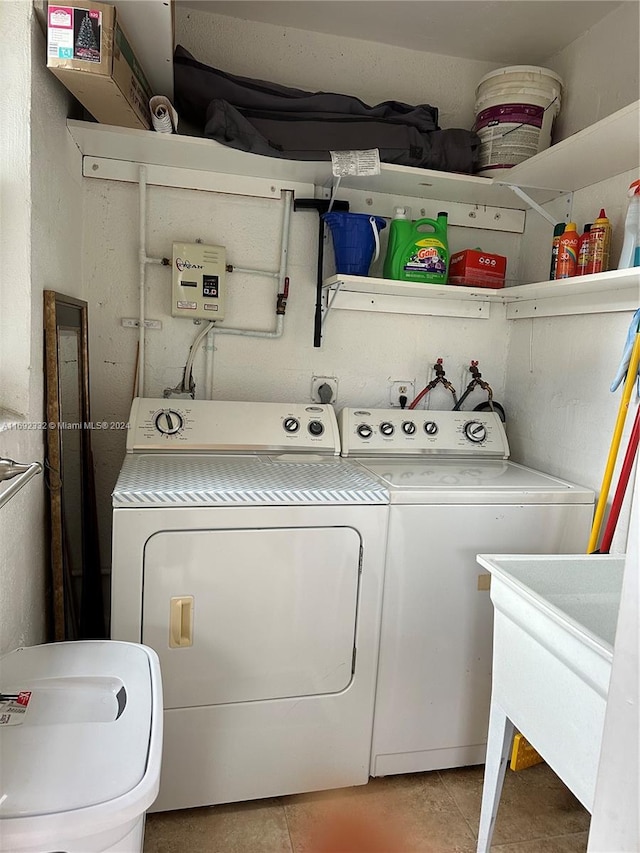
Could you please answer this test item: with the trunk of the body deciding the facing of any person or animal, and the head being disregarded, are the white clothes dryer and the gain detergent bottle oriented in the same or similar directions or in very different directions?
same or similar directions

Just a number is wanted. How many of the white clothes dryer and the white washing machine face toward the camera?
2

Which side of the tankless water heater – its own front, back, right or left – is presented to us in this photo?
front

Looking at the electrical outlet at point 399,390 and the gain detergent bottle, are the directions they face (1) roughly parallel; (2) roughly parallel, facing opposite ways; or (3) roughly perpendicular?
roughly parallel

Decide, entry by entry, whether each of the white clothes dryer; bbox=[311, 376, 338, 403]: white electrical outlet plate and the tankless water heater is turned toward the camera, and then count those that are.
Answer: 3

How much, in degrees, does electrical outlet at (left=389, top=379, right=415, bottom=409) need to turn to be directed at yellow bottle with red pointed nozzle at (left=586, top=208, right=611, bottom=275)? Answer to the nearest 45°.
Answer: approximately 45° to its left

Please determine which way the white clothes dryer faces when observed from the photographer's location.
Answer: facing the viewer

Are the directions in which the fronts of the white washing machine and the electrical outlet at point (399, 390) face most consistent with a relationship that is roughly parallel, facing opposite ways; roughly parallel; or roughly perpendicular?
roughly parallel

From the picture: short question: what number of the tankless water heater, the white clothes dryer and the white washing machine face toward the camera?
3

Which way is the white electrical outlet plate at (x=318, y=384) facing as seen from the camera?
toward the camera

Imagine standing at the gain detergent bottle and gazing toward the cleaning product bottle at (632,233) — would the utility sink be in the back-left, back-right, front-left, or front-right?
front-right

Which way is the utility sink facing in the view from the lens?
facing the viewer and to the left of the viewer

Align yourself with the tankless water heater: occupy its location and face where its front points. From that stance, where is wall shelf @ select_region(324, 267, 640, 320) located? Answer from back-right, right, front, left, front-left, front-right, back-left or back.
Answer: left

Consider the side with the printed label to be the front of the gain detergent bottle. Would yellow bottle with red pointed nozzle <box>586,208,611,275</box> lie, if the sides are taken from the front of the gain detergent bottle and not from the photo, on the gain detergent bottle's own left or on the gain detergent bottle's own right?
on the gain detergent bottle's own left
